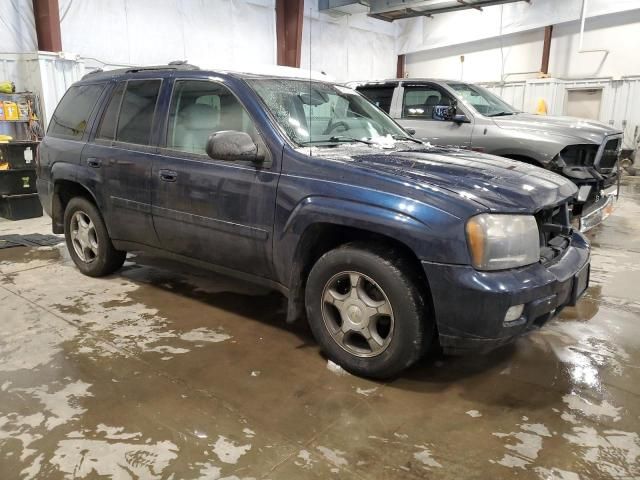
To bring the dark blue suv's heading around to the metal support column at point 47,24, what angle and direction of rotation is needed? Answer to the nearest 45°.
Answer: approximately 180°

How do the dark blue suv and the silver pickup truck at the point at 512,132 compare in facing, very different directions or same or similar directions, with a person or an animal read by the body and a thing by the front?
same or similar directions

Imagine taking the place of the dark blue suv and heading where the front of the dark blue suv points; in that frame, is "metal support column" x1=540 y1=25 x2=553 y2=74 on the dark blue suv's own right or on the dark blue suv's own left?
on the dark blue suv's own left

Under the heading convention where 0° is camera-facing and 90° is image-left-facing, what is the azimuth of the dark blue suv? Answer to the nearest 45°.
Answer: approximately 315°

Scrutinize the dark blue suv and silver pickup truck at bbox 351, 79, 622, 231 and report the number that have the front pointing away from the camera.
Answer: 0

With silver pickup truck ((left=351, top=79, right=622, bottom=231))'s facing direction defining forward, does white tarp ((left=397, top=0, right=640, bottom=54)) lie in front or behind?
behind

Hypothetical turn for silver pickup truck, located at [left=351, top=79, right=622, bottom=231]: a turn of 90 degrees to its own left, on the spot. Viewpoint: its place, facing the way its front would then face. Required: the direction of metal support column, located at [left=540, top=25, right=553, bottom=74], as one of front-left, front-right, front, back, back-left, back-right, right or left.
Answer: front-left

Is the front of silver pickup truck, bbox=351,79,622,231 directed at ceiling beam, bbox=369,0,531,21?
no

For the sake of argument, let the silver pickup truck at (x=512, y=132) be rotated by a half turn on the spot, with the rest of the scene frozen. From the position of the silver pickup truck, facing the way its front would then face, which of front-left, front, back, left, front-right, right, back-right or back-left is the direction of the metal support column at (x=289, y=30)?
front

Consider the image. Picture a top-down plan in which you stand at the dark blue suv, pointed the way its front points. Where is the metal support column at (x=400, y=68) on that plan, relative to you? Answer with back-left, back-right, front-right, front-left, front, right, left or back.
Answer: back-left

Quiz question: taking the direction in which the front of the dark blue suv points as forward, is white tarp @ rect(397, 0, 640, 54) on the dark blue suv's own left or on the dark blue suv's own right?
on the dark blue suv's own left

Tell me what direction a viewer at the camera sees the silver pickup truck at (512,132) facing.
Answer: facing the viewer and to the right of the viewer

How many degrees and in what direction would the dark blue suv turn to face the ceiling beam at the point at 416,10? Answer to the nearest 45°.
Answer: approximately 135° to its left

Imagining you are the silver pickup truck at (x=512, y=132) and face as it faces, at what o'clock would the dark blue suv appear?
The dark blue suv is roughly at 2 o'clock from the silver pickup truck.
